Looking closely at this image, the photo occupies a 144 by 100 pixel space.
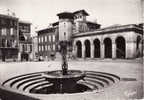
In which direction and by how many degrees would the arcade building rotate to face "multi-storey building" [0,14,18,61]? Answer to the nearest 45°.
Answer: approximately 45° to its right

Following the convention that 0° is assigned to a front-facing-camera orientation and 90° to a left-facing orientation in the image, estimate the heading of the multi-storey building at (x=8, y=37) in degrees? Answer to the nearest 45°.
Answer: approximately 315°

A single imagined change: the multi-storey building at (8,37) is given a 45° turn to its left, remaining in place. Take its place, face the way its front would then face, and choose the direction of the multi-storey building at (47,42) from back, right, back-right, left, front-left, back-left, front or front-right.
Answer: front-left

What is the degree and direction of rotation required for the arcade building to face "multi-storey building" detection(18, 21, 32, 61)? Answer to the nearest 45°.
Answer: approximately 45° to its right

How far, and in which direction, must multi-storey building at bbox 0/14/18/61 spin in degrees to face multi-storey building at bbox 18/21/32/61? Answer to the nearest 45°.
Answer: approximately 90° to its left

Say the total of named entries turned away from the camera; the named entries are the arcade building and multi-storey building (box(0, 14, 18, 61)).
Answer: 0

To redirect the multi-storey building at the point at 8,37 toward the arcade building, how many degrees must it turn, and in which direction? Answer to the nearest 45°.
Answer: approximately 45° to its left

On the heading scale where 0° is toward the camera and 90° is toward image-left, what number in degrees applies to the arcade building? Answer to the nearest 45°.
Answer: approximately 45°
